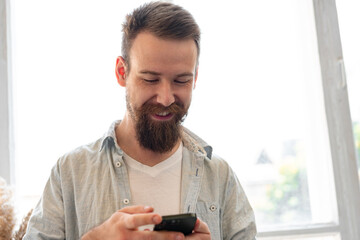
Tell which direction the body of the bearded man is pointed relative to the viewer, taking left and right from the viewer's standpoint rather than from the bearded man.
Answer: facing the viewer

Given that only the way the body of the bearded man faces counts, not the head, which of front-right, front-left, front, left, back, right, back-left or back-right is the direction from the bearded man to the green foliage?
back-left

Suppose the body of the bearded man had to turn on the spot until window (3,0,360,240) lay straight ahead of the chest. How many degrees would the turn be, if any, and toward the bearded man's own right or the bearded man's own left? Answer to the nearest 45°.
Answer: approximately 135° to the bearded man's own left

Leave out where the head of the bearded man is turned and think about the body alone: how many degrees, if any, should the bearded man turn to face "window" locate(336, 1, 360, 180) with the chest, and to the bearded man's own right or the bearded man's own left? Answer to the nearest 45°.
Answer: approximately 135° to the bearded man's own left
